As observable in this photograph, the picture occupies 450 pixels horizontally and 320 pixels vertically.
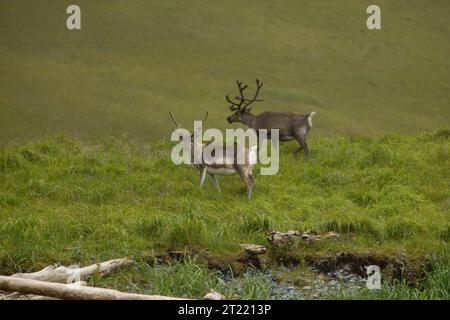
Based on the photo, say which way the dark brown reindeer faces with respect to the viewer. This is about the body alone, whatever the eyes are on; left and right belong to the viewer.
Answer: facing to the left of the viewer

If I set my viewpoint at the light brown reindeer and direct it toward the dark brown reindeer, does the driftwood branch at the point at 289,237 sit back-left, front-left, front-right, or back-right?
back-right

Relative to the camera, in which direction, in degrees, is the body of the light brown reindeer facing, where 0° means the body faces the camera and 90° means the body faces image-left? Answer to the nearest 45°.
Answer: approximately 90°

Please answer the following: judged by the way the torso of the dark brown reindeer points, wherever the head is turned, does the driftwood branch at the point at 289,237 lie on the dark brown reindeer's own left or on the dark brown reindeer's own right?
on the dark brown reindeer's own left

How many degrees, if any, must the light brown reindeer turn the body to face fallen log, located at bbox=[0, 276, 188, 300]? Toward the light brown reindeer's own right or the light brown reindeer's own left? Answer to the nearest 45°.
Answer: approximately 90° to the light brown reindeer's own left

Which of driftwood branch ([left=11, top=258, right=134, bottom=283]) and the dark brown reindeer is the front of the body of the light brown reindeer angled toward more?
the driftwood branch

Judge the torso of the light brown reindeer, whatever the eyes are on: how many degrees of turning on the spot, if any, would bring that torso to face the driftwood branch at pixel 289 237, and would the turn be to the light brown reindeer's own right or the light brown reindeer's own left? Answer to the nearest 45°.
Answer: approximately 90° to the light brown reindeer's own left

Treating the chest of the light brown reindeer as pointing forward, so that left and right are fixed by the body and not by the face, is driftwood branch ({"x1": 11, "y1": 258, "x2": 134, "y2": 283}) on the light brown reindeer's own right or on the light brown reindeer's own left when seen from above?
on the light brown reindeer's own left

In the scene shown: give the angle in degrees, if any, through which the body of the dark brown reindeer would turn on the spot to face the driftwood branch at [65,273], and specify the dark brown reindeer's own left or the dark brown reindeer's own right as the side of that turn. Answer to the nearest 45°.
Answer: approximately 90° to the dark brown reindeer's own left

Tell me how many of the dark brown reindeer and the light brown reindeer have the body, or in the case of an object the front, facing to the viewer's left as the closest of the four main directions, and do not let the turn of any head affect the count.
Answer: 2

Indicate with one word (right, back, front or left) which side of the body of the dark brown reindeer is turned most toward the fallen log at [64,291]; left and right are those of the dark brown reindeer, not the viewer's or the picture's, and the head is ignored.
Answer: left
